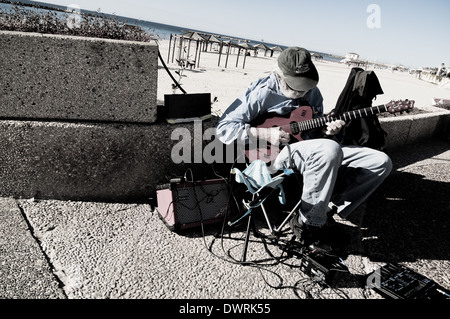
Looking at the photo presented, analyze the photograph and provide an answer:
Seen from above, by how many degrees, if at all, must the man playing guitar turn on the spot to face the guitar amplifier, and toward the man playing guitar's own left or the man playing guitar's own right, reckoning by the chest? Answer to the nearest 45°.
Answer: approximately 135° to the man playing guitar's own right

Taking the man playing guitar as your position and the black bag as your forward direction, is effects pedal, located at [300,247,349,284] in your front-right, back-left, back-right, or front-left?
back-right

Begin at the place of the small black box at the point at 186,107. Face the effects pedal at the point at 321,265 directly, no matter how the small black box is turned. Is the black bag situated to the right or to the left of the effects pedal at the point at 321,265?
left

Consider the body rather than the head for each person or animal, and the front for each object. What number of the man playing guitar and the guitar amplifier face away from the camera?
0

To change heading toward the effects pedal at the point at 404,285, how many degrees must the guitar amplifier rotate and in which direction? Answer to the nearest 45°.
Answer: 0° — it already faces it

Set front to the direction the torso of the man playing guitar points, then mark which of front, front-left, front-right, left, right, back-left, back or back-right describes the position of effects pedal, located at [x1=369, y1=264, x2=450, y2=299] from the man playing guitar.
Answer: front

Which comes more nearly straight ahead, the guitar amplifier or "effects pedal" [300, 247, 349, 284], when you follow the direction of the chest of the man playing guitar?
the effects pedal

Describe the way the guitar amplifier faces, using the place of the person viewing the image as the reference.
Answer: facing the viewer and to the right of the viewer

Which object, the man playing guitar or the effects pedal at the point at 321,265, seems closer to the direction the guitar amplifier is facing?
the effects pedal

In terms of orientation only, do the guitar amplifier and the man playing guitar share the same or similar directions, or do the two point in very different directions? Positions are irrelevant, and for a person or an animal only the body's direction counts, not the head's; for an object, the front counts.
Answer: same or similar directions

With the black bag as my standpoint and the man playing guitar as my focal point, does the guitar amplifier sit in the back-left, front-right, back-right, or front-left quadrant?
front-right

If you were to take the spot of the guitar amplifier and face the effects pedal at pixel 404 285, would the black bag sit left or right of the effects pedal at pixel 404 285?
left
